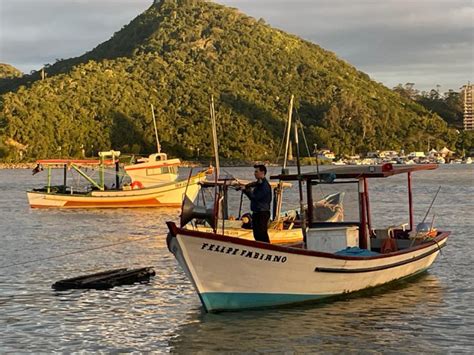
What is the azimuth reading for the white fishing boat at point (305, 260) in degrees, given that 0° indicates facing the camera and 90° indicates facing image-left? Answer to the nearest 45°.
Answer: approximately 45°

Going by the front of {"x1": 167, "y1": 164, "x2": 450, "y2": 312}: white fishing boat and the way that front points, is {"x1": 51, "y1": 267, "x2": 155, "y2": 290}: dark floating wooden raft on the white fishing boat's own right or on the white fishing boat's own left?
on the white fishing boat's own right

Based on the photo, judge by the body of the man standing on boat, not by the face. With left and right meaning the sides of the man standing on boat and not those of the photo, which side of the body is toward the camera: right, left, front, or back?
left
